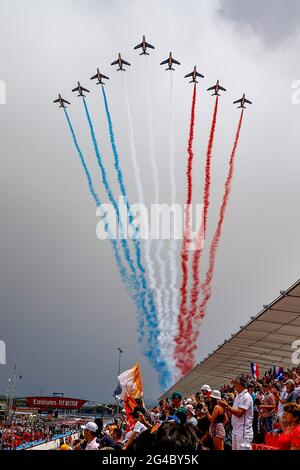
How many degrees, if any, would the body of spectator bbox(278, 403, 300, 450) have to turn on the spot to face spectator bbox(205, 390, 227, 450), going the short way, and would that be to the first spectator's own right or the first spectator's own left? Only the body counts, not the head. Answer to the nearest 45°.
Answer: approximately 45° to the first spectator's own right

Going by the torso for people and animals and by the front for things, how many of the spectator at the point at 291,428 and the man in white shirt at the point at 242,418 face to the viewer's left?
2

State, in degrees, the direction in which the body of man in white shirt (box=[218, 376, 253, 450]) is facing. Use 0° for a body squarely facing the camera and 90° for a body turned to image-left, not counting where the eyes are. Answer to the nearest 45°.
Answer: approximately 90°

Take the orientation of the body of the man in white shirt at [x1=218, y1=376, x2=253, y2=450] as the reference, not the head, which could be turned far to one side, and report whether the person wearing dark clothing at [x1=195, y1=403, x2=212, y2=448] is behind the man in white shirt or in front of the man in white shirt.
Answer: in front

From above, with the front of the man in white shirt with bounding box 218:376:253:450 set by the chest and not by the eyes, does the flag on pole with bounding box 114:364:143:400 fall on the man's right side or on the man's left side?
on the man's right side

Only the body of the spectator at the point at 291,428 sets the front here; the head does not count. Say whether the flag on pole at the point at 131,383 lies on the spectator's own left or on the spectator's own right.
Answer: on the spectator's own right

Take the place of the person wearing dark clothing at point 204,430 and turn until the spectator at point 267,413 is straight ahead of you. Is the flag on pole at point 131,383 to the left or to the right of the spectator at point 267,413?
left

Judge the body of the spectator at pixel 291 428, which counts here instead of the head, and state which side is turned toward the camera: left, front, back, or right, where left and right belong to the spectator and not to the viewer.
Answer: left

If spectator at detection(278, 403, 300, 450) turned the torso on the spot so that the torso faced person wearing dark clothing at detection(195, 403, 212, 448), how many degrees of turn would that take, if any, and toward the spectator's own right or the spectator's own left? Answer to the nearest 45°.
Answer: approximately 45° to the spectator's own right
